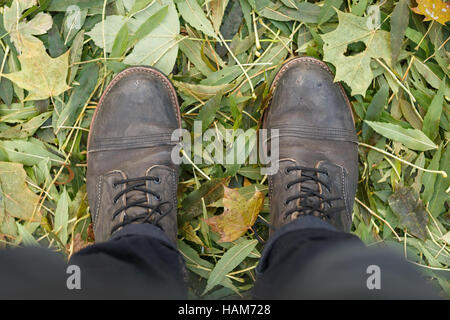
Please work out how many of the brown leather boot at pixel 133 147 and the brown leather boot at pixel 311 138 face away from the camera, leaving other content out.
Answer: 2

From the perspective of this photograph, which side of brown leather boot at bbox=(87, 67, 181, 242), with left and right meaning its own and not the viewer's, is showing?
back

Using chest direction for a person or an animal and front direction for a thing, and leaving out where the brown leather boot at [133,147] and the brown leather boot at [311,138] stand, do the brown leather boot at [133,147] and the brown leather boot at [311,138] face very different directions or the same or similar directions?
same or similar directions

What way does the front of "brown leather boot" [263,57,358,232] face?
away from the camera
